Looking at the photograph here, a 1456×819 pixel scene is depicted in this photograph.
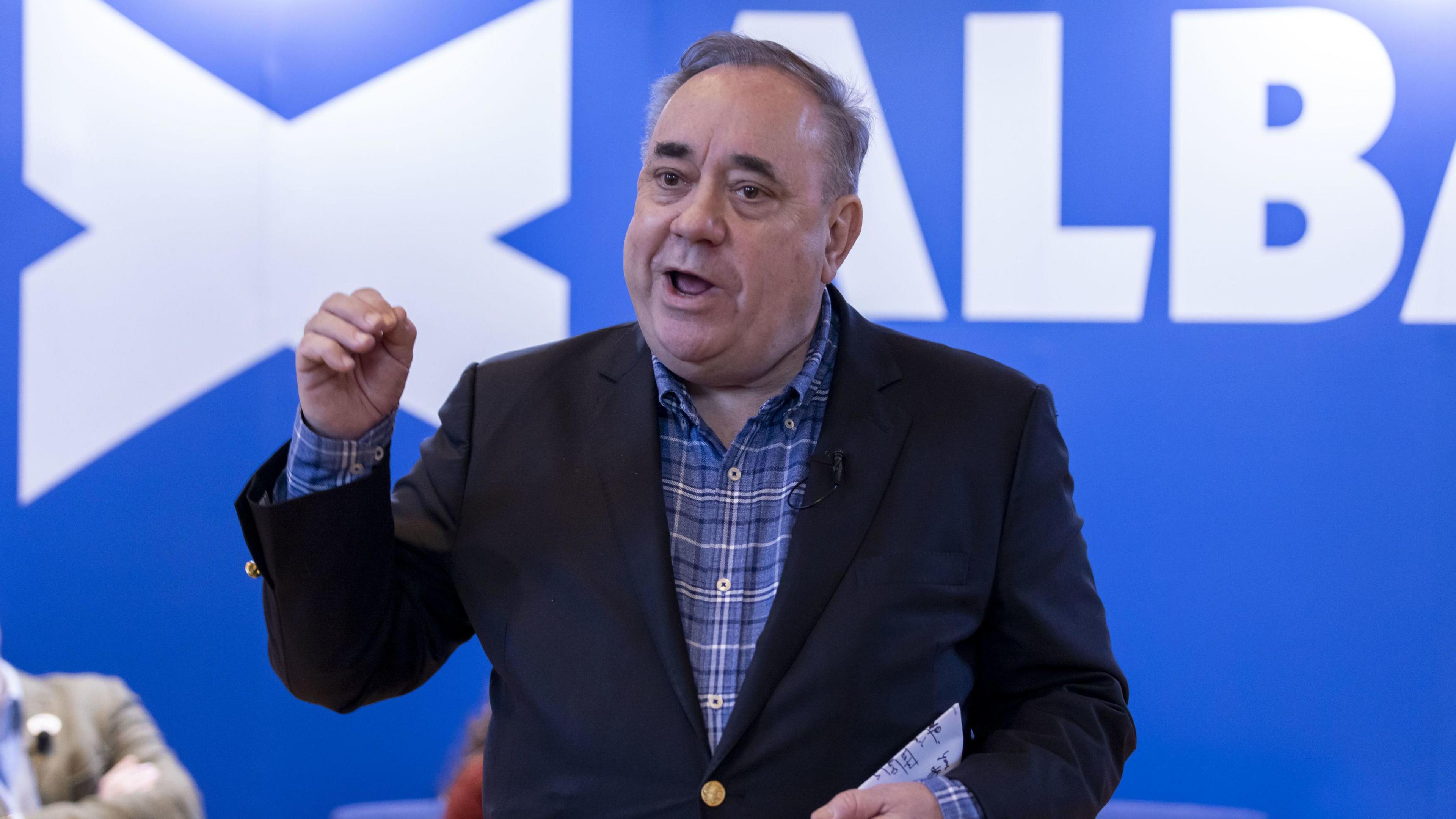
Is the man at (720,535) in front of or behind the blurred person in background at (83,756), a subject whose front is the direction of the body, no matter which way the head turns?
in front

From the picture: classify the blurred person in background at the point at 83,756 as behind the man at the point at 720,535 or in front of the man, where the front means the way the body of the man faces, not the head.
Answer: behind

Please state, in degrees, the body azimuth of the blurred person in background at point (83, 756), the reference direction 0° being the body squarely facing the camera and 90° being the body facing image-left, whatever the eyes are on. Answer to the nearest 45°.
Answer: approximately 0°

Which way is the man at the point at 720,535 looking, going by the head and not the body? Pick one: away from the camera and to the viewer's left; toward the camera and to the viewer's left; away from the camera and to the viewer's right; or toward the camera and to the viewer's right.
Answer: toward the camera and to the viewer's left

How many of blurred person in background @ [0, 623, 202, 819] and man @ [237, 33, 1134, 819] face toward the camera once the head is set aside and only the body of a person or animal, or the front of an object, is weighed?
2
